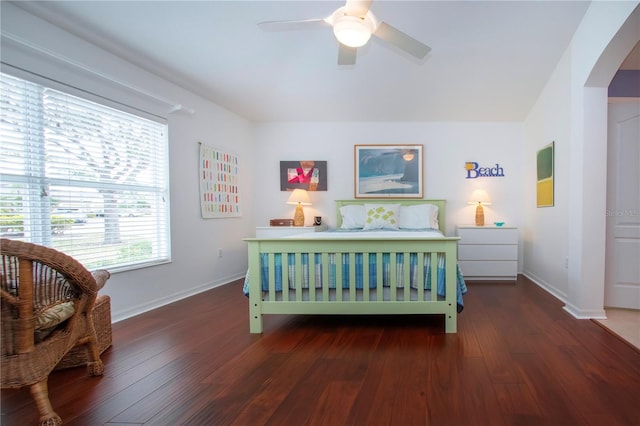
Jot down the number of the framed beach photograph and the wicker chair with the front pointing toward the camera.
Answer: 1

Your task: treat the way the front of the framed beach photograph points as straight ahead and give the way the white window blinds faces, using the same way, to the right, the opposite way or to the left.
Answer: to the left

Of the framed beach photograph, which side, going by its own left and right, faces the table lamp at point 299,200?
right

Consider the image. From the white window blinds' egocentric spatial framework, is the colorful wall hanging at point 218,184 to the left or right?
on its left
